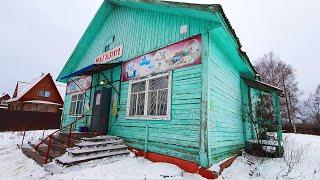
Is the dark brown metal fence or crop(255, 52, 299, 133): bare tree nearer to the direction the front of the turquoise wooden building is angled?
the dark brown metal fence

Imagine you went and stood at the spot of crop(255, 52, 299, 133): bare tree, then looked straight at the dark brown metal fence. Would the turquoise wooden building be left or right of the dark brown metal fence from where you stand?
left

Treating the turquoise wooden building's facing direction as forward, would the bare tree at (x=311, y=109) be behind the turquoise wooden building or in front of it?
behind

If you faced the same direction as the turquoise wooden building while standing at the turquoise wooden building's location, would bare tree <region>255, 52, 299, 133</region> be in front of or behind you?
behind

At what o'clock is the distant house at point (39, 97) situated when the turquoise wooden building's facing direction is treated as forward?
The distant house is roughly at 3 o'clock from the turquoise wooden building.

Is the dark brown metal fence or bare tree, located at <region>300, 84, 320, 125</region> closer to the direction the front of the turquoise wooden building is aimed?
the dark brown metal fence

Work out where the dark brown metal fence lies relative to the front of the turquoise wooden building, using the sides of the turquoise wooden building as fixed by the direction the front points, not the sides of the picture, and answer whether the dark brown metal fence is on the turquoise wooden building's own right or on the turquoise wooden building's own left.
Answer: on the turquoise wooden building's own right
